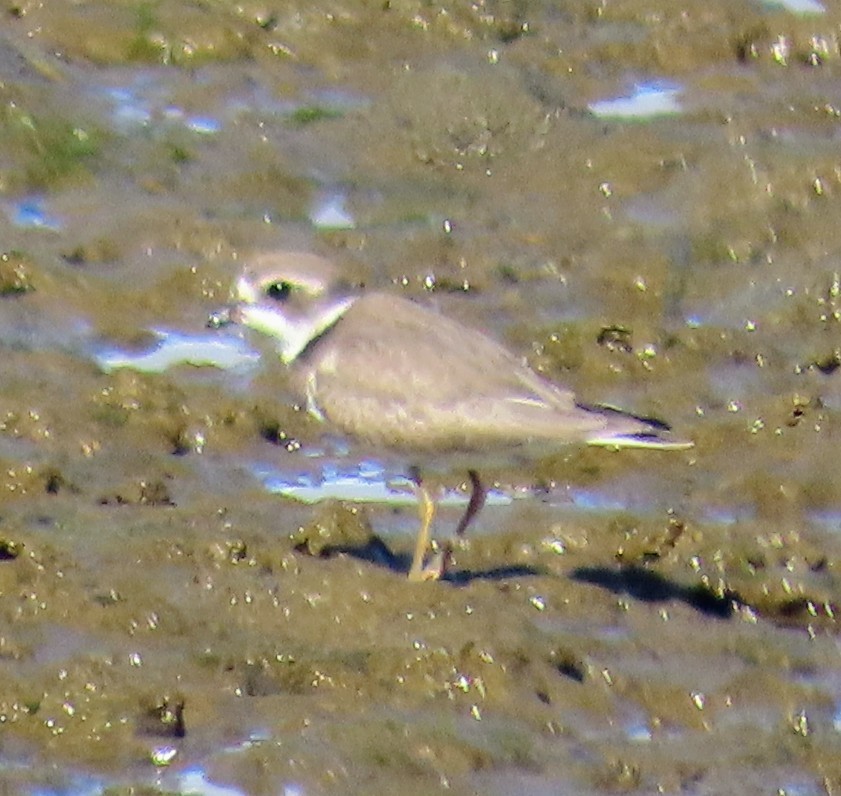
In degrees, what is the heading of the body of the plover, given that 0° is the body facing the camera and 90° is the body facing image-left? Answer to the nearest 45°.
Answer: approximately 90°
